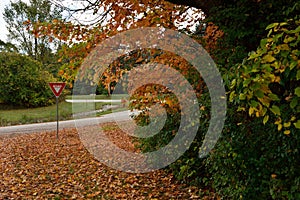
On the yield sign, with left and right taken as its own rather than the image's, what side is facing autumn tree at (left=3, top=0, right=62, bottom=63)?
back

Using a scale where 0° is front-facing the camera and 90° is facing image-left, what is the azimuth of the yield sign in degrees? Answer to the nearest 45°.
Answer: approximately 0°

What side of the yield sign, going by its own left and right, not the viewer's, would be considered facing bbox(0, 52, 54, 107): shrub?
back

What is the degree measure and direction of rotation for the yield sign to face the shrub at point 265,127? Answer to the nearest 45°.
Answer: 0° — it already faces it

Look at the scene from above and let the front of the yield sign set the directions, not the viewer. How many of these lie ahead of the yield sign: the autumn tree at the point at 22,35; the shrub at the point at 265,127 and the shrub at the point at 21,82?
1
